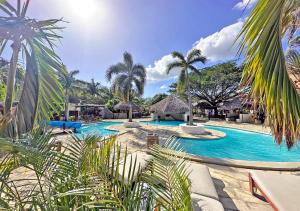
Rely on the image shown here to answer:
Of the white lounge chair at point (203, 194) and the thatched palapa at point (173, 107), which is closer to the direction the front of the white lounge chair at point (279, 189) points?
the thatched palapa

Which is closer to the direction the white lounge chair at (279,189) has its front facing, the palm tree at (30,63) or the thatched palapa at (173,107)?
the thatched palapa

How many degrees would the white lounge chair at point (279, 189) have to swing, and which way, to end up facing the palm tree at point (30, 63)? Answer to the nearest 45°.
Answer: approximately 90° to its left

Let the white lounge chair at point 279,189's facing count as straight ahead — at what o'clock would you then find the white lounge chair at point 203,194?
the white lounge chair at point 203,194 is roughly at 9 o'clock from the white lounge chair at point 279,189.

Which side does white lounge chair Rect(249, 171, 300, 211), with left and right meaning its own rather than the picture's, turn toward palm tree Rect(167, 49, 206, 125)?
front

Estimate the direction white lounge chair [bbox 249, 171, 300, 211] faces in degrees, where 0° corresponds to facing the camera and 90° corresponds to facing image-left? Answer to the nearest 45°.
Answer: approximately 135°
